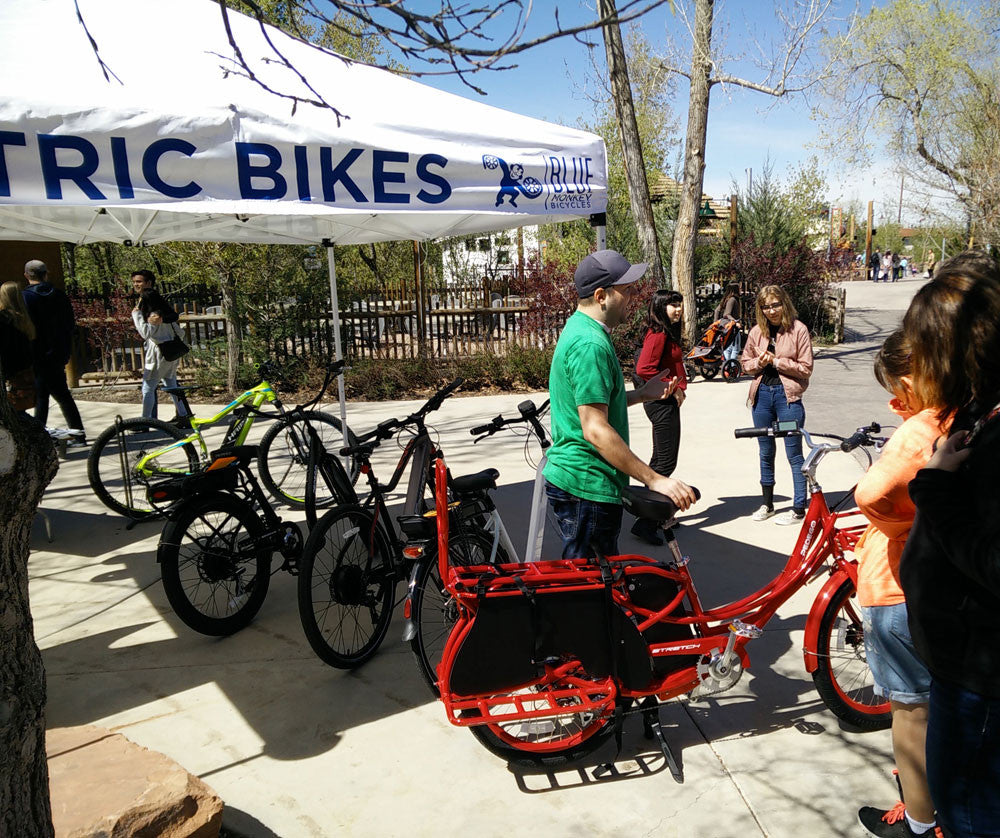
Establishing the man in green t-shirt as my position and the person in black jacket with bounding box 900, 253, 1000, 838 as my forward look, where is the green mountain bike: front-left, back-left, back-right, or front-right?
back-right

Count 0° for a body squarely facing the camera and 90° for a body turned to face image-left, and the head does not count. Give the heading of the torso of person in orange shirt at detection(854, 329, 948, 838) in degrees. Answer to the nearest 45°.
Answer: approximately 90°

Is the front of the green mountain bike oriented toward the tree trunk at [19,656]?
no

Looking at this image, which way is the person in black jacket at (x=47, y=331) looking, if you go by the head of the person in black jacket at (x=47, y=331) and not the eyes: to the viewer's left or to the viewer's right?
to the viewer's left

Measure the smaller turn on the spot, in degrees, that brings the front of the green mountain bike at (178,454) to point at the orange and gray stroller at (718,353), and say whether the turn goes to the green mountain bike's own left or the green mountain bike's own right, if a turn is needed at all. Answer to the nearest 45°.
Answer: approximately 45° to the green mountain bike's own left

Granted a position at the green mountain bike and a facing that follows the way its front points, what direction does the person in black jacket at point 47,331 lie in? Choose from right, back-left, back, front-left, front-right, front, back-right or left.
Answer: back-left

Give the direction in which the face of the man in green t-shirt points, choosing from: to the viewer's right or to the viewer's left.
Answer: to the viewer's right

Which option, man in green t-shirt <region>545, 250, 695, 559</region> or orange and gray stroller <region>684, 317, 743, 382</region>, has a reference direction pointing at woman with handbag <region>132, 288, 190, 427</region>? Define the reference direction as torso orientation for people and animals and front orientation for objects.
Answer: the orange and gray stroller

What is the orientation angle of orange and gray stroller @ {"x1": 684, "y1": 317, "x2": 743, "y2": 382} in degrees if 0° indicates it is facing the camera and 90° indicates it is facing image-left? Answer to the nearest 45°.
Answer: approximately 45°

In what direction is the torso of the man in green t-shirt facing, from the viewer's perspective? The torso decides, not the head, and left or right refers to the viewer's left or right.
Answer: facing to the right of the viewer

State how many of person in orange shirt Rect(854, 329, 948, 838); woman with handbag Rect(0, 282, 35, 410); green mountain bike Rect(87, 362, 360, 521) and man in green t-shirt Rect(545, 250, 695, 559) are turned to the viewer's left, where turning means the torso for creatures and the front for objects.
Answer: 1

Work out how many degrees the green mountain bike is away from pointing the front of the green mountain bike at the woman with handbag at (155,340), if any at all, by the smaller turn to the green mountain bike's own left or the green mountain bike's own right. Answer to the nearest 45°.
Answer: approximately 90° to the green mountain bike's own left

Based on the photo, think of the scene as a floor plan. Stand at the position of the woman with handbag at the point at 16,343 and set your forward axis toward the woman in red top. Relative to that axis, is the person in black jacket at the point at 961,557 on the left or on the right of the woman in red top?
right

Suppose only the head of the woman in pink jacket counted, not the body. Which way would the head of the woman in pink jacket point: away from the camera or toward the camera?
toward the camera

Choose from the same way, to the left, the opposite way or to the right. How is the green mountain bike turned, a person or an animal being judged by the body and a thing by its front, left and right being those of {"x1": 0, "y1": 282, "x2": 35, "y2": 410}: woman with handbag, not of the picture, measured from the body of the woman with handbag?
to the right
